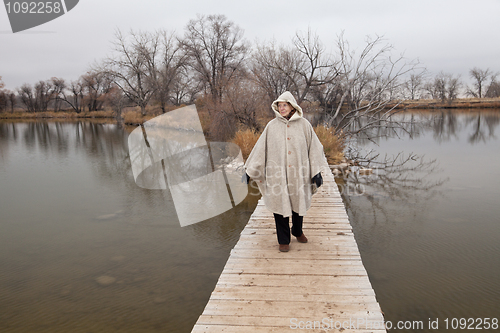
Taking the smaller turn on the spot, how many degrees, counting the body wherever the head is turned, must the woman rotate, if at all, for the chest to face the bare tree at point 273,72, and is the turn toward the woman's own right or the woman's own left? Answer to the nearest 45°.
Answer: approximately 180°

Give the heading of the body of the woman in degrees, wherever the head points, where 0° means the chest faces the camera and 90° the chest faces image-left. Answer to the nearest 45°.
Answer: approximately 0°

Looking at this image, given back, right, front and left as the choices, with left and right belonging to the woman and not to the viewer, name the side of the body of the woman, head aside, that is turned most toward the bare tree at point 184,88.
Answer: back

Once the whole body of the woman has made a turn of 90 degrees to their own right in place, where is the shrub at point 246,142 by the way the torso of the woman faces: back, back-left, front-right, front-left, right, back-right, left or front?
right
